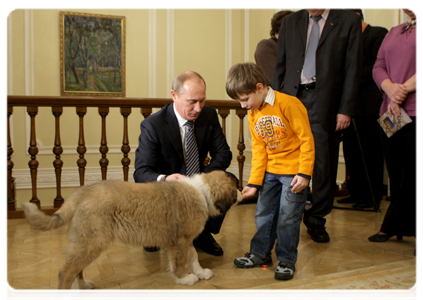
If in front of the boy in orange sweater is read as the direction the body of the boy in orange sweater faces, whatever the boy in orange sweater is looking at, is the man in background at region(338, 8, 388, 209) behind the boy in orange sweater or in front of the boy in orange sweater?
behind

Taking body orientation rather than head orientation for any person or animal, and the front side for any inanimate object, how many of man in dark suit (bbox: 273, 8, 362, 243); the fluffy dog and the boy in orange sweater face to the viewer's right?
1

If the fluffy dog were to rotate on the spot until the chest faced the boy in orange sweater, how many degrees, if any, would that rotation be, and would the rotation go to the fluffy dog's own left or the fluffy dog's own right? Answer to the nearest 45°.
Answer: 0° — it already faces them

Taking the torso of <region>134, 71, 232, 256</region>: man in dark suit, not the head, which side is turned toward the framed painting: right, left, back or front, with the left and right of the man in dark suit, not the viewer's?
back

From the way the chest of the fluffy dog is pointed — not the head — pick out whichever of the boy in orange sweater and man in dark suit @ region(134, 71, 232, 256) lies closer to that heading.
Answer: the boy in orange sweater

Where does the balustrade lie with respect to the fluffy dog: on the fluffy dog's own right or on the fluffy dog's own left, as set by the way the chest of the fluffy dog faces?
on the fluffy dog's own left

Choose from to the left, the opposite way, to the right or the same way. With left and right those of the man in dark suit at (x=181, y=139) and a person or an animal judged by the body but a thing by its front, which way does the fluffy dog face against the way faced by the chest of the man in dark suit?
to the left

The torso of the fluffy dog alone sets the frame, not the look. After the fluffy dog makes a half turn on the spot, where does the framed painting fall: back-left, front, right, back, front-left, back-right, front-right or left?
right

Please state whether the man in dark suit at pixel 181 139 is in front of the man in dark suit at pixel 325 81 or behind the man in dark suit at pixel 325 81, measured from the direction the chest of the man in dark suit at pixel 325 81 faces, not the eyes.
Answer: in front

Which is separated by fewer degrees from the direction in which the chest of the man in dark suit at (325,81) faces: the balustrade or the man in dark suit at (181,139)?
the man in dark suit

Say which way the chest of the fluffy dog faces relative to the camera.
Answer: to the viewer's right

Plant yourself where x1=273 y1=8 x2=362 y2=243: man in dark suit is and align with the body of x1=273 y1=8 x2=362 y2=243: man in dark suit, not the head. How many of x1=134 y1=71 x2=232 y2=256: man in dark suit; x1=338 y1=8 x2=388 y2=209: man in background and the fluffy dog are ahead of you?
2

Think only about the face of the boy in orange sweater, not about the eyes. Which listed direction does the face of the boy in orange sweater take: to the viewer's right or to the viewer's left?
to the viewer's left
